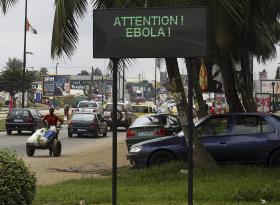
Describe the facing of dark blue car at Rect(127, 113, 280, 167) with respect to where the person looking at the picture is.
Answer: facing to the left of the viewer

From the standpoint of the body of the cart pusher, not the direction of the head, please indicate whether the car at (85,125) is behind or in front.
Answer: behind

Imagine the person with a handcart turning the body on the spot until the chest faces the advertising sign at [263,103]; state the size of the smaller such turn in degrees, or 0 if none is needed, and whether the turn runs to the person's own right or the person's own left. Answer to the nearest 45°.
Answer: approximately 135° to the person's own left

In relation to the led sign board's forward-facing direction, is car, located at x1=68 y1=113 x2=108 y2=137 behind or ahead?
behind

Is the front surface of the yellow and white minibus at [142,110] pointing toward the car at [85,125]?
no

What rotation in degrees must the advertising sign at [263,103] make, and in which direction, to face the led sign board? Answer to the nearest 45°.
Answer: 0° — it already faces it

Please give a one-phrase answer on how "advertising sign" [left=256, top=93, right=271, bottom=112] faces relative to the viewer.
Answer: facing the viewer

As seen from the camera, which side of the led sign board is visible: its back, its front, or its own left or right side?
front
